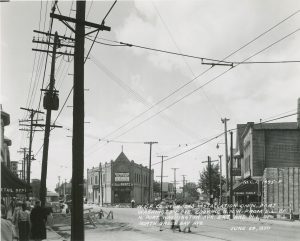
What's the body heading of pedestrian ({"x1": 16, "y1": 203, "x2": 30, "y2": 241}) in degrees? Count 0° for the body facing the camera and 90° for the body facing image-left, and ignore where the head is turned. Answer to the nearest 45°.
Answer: approximately 180°

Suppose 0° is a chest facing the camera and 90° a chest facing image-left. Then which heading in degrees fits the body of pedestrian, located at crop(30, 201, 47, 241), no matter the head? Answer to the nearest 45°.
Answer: approximately 180°

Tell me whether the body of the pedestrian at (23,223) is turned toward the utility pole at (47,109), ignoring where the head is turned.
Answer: yes

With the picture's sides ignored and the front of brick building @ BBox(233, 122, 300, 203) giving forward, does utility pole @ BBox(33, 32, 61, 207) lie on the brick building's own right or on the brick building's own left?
on the brick building's own left

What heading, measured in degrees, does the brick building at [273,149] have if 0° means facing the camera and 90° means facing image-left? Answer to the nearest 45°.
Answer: approximately 90°

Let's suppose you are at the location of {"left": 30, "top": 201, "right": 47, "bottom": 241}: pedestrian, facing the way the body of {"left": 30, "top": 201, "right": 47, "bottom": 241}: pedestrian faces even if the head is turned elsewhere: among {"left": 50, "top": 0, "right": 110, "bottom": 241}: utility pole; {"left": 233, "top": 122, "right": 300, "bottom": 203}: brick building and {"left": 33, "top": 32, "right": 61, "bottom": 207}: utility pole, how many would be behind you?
1

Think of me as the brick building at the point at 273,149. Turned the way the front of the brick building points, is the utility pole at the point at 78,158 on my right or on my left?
on my left
